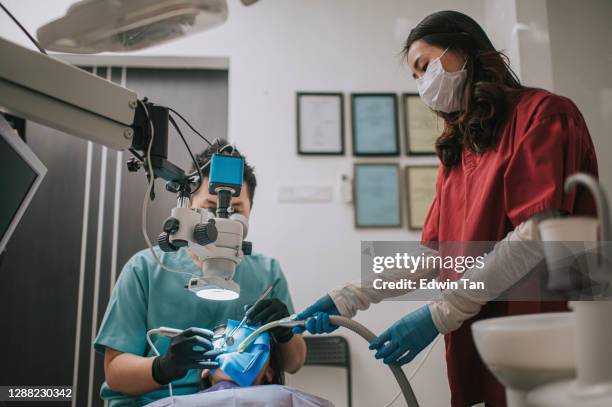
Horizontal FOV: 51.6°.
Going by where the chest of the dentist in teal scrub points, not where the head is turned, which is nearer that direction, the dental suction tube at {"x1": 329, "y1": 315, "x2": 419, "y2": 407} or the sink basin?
the sink basin

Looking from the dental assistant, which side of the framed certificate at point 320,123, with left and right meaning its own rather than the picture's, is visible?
front

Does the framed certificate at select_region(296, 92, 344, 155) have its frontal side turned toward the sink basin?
yes

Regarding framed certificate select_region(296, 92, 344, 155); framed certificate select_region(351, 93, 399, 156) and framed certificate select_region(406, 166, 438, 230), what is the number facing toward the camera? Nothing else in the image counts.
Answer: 3

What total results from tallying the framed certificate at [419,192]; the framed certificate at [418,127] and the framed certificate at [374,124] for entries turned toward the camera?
3

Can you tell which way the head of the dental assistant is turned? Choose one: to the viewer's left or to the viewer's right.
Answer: to the viewer's left

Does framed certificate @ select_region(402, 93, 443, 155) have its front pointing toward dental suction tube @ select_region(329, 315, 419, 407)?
yes

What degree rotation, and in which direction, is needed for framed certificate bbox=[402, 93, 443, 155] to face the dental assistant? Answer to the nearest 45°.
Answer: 0° — it already faces them

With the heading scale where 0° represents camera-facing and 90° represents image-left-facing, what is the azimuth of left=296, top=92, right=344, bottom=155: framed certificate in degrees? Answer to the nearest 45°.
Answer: approximately 0°

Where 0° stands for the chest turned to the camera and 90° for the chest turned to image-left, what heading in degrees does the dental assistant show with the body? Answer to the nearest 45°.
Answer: approximately 45°
